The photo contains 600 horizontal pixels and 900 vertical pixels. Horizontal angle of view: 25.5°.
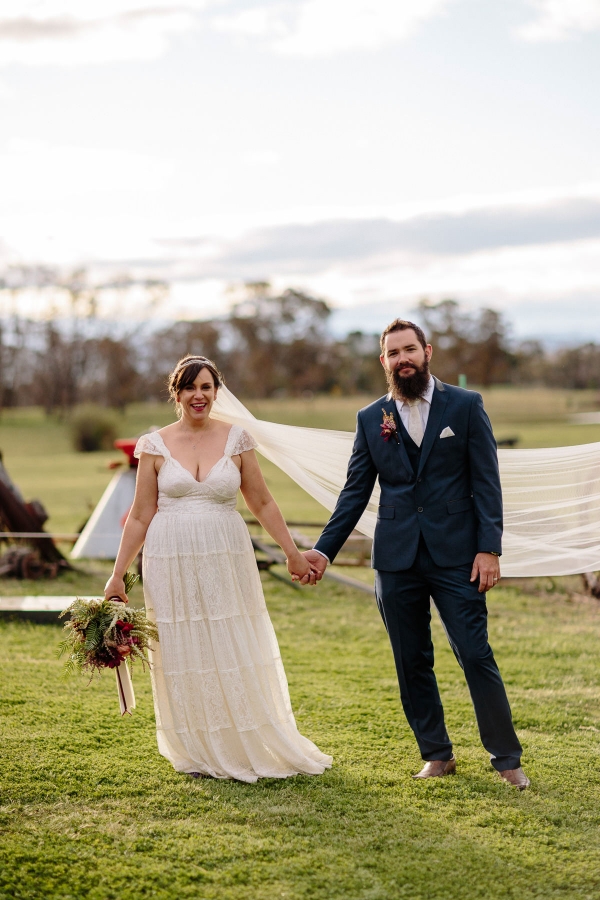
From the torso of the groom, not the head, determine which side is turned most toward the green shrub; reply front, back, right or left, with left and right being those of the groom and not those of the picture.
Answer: back

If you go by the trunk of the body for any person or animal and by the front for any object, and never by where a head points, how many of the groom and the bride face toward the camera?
2

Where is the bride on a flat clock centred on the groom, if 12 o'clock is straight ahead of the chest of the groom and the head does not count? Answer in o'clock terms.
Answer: The bride is roughly at 3 o'clock from the groom.

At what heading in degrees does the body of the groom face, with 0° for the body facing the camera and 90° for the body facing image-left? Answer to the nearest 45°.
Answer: approximately 0°

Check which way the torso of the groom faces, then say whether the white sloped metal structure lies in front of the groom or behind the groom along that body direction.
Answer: behind

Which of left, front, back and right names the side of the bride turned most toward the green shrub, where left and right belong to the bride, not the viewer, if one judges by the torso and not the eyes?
back
